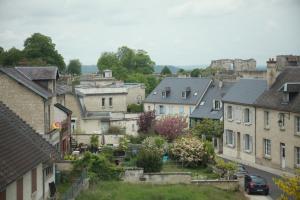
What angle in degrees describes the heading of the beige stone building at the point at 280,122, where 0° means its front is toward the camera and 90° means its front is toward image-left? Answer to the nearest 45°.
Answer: approximately 45°

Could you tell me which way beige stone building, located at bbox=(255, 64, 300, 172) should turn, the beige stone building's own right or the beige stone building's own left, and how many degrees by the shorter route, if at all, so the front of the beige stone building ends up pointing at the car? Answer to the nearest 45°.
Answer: approximately 45° to the beige stone building's own left

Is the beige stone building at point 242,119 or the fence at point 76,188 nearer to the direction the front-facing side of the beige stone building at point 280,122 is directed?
the fence

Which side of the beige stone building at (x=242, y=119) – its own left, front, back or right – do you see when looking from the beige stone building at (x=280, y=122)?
left

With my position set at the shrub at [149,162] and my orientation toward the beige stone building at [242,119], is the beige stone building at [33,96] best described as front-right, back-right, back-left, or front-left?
back-left

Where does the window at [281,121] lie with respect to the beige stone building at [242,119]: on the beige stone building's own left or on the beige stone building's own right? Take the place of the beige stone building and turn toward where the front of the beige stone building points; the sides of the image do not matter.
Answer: on the beige stone building's own left

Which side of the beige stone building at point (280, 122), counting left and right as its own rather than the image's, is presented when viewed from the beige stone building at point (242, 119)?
right
